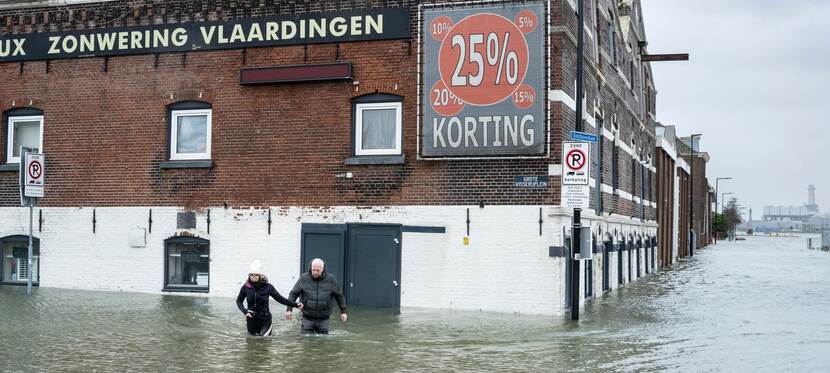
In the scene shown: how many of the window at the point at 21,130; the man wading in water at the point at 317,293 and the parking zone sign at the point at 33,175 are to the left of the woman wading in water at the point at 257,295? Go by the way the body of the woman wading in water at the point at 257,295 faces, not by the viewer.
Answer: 1

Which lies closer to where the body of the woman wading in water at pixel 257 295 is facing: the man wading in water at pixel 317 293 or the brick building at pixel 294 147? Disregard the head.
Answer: the man wading in water

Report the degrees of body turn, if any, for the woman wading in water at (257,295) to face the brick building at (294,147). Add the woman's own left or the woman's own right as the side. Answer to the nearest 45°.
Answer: approximately 180°

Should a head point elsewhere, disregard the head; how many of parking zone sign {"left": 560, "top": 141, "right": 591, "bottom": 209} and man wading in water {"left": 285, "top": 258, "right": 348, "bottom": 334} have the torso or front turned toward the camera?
2

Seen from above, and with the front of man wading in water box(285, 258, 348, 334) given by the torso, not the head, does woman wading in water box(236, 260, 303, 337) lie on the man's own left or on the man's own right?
on the man's own right

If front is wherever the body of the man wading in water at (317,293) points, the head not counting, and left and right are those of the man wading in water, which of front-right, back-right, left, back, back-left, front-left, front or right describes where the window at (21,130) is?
back-right

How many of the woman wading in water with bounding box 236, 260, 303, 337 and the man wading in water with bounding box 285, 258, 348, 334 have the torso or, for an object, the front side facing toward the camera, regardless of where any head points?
2

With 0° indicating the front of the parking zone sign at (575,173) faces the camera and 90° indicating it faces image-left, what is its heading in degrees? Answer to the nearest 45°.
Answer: approximately 0°

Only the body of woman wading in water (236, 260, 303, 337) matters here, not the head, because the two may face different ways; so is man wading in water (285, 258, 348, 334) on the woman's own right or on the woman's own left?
on the woman's own left

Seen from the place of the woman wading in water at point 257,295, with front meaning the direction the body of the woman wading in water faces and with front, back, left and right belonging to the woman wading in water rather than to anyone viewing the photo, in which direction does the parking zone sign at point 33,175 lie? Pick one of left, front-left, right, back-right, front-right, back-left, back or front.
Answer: back-right

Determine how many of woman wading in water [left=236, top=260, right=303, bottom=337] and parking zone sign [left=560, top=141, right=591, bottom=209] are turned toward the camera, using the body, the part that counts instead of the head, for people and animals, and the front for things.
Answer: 2

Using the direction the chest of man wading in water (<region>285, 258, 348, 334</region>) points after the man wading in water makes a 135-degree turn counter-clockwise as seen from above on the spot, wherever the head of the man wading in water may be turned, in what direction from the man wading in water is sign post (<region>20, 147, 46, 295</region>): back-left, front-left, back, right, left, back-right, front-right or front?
left

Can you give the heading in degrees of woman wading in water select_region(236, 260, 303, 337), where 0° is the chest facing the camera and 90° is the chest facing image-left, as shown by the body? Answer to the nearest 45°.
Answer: approximately 0°

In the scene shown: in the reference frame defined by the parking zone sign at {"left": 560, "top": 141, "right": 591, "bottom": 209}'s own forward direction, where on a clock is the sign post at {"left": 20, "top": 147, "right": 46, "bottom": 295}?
The sign post is roughly at 3 o'clock from the parking zone sign.
